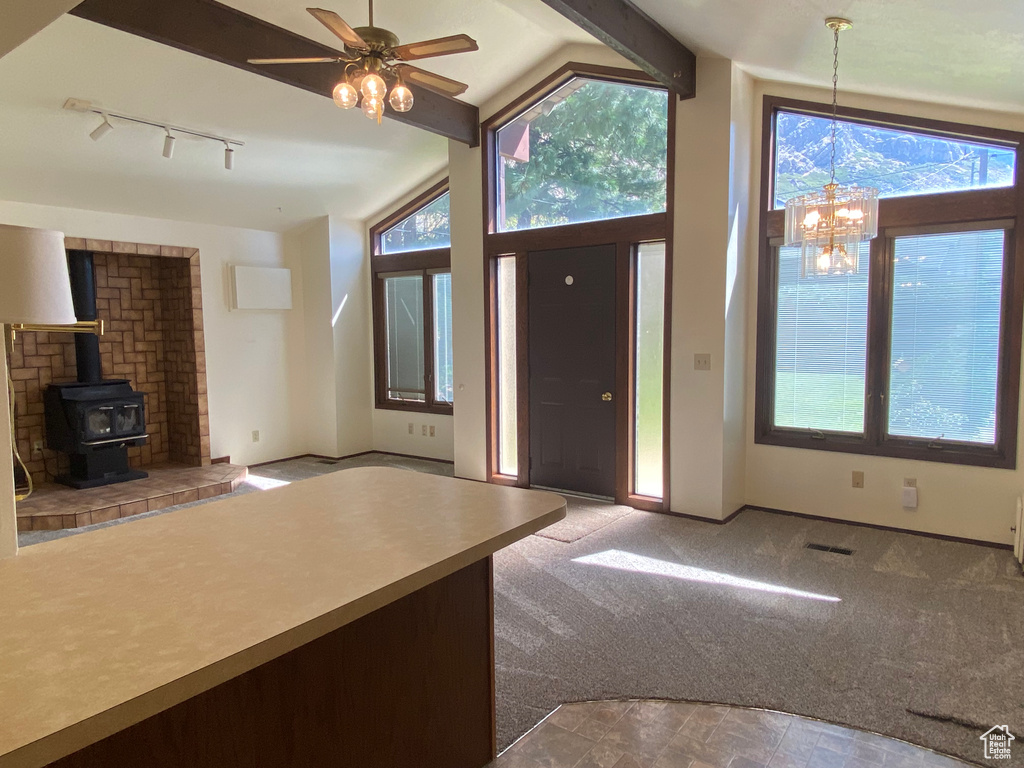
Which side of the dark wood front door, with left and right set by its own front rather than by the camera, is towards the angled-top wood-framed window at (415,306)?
right

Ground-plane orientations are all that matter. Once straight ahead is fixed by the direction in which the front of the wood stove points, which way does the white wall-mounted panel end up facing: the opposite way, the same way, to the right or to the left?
the same way

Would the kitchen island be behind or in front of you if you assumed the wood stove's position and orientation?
in front

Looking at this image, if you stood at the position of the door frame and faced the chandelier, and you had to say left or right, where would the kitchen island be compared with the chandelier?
right

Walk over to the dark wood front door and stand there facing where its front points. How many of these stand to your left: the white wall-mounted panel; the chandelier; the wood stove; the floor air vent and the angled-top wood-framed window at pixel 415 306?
2

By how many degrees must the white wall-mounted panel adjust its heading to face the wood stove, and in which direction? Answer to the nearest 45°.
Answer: approximately 90° to its right

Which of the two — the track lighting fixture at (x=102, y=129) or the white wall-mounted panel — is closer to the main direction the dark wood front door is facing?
the track lighting fixture

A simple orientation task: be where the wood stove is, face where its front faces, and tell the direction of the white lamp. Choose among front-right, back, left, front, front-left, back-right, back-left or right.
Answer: front-right

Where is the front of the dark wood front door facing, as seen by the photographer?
facing the viewer and to the left of the viewer

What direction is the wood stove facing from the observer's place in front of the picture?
facing the viewer and to the right of the viewer

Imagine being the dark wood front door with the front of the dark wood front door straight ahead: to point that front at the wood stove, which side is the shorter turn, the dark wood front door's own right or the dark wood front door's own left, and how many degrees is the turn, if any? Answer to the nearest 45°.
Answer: approximately 45° to the dark wood front door's own right

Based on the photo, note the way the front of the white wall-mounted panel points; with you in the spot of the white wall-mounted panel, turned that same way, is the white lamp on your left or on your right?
on your right

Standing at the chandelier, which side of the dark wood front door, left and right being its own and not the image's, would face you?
left
